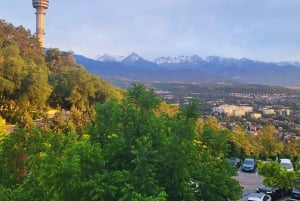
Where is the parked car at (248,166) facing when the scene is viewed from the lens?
facing the viewer

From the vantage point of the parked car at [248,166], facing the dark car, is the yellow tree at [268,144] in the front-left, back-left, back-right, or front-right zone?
back-left

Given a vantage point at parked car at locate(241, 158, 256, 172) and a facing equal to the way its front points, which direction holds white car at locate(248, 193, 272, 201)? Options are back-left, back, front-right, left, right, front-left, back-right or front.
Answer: front

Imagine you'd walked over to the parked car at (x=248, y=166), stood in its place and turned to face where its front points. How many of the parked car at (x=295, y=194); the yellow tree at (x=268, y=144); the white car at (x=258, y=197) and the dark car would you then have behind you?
1

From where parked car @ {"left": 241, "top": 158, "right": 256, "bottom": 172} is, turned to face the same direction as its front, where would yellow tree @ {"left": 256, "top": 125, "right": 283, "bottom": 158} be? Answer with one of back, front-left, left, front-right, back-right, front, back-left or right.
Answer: back

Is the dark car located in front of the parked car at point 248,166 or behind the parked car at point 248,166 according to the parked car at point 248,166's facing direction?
in front

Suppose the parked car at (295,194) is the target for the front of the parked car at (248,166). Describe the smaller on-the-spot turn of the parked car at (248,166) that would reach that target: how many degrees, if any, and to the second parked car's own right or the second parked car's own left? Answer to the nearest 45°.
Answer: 0° — it already faces it

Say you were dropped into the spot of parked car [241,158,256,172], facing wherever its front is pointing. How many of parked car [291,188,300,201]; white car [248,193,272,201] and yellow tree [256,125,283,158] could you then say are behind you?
1
